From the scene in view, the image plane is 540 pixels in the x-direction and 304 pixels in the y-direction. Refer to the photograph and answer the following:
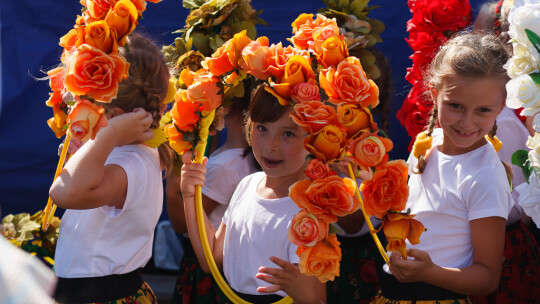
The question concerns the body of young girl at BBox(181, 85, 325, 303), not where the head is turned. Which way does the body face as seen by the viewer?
toward the camera

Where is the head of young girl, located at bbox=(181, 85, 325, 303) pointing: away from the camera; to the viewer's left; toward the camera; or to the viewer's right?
toward the camera

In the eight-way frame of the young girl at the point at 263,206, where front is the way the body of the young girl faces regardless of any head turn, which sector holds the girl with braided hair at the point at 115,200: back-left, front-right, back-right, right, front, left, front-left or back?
right

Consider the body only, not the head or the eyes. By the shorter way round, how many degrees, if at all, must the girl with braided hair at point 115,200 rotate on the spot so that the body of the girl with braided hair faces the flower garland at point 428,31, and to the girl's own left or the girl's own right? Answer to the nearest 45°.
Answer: approximately 180°

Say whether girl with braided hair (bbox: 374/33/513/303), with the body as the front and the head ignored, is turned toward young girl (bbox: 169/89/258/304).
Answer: no

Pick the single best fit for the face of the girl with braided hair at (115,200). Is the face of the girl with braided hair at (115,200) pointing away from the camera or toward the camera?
away from the camera

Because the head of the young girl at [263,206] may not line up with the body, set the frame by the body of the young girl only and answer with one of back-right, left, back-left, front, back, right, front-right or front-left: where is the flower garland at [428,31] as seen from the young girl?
back-left

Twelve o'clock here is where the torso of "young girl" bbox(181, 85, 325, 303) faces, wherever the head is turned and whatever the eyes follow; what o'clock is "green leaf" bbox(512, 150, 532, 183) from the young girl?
The green leaf is roughly at 9 o'clock from the young girl.

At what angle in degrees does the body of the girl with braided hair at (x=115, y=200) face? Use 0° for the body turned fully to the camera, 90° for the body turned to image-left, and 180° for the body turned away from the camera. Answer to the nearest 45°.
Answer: approximately 90°

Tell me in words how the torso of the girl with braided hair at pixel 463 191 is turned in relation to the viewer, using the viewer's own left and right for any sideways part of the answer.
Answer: facing the viewer and to the left of the viewer

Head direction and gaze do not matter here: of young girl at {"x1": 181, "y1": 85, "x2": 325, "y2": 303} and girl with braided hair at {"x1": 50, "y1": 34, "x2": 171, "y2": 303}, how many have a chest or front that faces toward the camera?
1

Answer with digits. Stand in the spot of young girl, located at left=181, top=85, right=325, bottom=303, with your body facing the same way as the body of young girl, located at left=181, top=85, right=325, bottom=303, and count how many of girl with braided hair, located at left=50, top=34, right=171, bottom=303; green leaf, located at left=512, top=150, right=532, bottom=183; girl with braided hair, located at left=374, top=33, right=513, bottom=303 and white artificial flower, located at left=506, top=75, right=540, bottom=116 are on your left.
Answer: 3
